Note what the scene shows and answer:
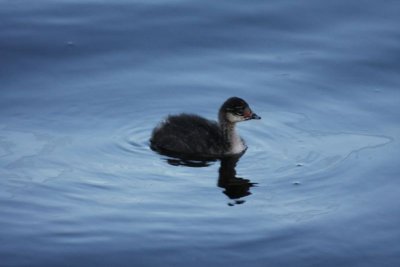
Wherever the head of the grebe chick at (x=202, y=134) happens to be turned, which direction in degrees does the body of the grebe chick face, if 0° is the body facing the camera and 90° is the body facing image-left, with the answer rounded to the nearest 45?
approximately 270°
